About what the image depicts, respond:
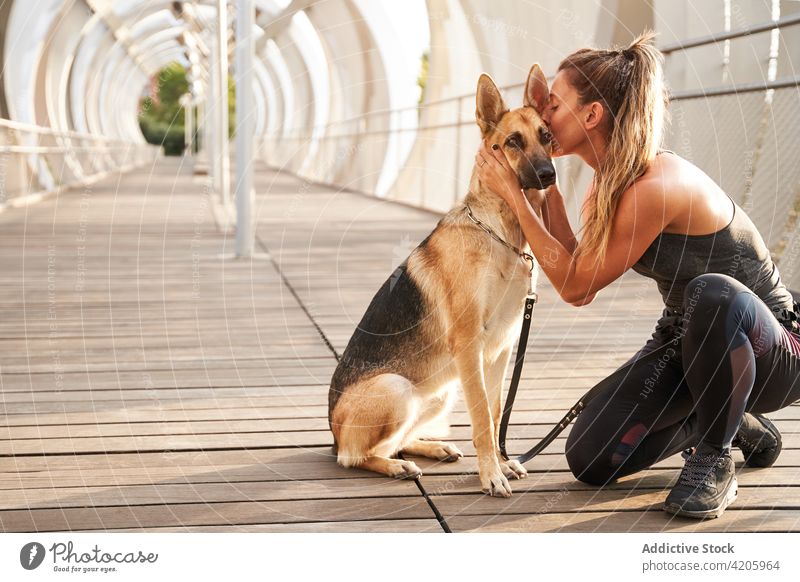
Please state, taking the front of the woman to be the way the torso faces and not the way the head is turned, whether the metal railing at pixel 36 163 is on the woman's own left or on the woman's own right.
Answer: on the woman's own right

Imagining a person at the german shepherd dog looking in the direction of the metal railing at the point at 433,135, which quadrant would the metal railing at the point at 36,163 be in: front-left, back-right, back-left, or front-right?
front-left

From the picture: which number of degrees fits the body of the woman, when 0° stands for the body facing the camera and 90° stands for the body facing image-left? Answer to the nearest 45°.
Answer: approximately 90°

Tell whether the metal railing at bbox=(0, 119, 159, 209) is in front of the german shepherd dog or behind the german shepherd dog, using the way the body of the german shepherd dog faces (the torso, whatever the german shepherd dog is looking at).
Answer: behind

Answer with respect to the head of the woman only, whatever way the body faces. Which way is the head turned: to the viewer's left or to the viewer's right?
to the viewer's left

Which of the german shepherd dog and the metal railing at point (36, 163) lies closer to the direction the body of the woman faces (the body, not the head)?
the german shepherd dog

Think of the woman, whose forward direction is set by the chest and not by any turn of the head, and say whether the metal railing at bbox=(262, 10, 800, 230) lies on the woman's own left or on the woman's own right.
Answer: on the woman's own right

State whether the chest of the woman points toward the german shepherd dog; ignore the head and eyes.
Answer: yes

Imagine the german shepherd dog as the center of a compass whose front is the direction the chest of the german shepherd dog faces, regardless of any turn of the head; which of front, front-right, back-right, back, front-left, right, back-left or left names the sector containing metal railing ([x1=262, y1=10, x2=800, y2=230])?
back-left

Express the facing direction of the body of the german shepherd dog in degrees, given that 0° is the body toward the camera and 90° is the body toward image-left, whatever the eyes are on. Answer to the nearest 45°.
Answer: approximately 315°

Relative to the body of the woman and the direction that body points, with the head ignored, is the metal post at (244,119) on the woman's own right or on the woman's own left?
on the woman's own right

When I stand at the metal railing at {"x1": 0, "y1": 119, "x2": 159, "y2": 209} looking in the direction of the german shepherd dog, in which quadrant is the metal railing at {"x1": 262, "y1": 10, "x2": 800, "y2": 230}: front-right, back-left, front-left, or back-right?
front-left

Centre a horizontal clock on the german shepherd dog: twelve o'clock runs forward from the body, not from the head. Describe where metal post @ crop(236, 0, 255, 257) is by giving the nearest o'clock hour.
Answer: The metal post is roughly at 7 o'clock from the german shepherd dog.
